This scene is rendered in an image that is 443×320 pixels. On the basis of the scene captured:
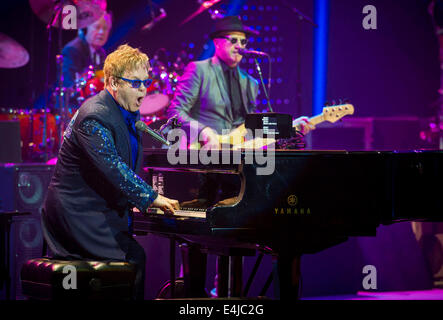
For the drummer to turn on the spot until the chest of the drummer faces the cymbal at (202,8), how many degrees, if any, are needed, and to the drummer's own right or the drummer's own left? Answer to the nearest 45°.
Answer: approximately 45° to the drummer's own left

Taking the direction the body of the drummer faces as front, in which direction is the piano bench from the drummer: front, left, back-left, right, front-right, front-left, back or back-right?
front-right

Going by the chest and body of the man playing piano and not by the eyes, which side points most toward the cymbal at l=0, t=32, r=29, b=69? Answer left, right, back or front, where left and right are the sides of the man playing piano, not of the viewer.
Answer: left

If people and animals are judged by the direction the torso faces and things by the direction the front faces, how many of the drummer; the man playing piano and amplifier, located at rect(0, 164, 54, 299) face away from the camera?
0

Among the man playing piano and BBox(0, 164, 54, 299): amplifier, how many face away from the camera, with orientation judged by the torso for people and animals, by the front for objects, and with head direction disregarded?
0

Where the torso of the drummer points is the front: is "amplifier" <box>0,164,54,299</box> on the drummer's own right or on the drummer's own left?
on the drummer's own right

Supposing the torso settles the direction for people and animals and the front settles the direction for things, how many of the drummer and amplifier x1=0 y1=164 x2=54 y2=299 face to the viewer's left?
0

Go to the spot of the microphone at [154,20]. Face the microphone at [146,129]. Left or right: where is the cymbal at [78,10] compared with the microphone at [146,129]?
right

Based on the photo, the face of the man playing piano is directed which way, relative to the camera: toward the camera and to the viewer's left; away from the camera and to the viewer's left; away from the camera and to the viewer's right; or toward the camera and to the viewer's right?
toward the camera and to the viewer's right

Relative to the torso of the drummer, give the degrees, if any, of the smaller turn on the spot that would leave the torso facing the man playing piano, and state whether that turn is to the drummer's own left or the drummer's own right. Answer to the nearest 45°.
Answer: approximately 45° to the drummer's own right

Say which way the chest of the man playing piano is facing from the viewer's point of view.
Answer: to the viewer's right

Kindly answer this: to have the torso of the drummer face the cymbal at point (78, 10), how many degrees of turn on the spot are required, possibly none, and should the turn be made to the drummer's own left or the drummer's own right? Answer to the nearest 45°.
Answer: approximately 45° to the drummer's own right

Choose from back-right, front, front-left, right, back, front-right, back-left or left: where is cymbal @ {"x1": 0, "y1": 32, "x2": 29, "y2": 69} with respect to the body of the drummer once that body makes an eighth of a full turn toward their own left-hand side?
back-right
